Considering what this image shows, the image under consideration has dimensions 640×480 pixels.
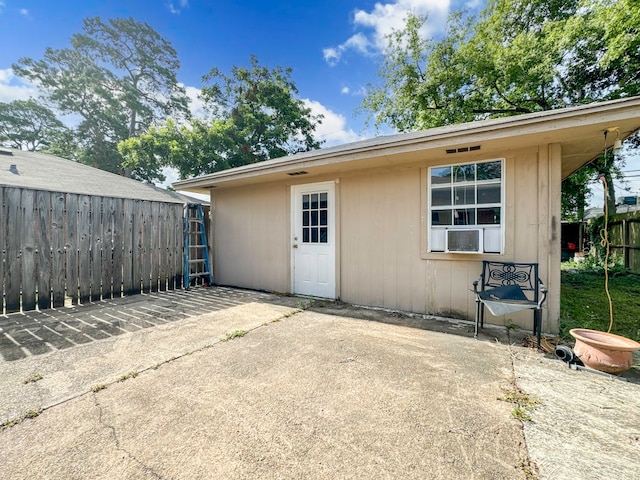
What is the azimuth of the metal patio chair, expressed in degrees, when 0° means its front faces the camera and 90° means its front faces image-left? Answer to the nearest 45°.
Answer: approximately 0°

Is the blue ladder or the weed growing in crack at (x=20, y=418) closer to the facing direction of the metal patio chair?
the weed growing in crack

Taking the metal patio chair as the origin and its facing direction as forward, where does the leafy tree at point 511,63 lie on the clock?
The leafy tree is roughly at 6 o'clock from the metal patio chair.

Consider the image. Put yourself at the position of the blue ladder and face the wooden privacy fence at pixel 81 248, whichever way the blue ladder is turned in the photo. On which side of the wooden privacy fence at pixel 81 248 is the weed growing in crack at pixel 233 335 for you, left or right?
left

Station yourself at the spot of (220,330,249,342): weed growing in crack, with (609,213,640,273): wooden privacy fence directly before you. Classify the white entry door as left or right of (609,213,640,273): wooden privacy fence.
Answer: left

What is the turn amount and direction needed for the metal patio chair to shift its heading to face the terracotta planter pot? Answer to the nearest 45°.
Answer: approximately 45° to its left

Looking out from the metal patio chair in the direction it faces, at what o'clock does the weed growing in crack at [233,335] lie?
The weed growing in crack is roughly at 2 o'clock from the metal patio chair.

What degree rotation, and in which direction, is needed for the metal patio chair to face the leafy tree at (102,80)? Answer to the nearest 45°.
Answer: approximately 90° to its right

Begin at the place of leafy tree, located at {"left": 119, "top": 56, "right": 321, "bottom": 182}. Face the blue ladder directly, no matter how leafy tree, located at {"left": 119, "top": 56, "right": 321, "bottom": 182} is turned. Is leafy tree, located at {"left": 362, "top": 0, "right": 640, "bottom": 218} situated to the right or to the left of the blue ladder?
left

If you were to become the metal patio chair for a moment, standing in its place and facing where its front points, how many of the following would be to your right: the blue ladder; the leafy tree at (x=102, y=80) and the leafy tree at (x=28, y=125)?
3

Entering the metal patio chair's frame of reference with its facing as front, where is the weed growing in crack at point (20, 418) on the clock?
The weed growing in crack is roughly at 1 o'clock from the metal patio chair.

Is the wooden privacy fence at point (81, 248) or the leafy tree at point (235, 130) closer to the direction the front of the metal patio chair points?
the wooden privacy fence
